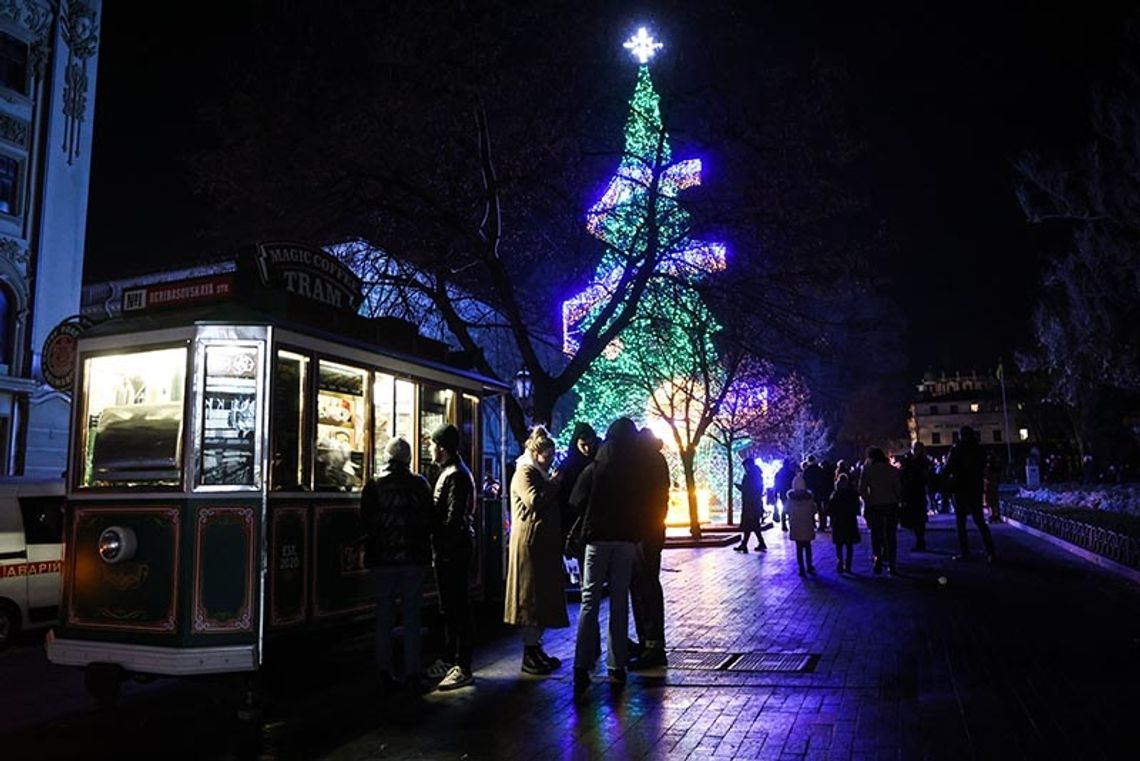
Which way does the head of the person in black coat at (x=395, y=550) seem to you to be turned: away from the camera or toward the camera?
away from the camera

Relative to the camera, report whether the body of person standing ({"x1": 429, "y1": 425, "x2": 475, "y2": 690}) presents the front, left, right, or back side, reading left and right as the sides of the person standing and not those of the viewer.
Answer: left

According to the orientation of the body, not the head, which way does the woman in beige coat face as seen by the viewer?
to the viewer's right

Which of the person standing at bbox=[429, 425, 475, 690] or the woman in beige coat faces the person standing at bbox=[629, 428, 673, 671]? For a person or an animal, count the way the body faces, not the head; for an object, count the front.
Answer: the woman in beige coat

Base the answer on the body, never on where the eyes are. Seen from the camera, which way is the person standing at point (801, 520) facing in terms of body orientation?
away from the camera

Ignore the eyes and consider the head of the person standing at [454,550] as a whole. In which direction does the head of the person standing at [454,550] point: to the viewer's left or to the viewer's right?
to the viewer's left

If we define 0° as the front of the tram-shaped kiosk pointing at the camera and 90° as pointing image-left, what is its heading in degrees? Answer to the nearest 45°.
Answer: approximately 45°

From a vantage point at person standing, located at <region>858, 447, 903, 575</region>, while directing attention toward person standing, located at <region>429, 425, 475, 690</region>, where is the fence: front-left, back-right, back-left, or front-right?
back-left

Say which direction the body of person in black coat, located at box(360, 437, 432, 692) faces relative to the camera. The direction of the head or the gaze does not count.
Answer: away from the camera
